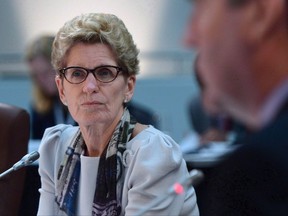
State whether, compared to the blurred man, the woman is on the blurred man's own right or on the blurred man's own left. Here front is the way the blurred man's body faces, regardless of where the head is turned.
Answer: on the blurred man's own right

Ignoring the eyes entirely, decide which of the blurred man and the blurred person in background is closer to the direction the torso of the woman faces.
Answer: the blurred man

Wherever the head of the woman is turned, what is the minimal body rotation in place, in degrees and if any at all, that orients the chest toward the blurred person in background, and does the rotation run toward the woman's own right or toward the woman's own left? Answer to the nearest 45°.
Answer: approximately 135° to the woman's own right

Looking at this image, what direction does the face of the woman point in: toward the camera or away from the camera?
toward the camera

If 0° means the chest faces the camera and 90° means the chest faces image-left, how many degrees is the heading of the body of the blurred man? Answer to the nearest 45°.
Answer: approximately 90°

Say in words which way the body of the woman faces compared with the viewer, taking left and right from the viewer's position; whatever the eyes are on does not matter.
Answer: facing the viewer and to the left of the viewer

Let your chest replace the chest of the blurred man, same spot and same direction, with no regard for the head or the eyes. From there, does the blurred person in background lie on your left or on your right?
on your right

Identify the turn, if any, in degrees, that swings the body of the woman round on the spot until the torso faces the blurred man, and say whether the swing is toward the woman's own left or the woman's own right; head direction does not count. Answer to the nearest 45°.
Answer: approximately 45° to the woman's own left

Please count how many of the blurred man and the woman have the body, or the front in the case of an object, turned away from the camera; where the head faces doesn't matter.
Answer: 0
